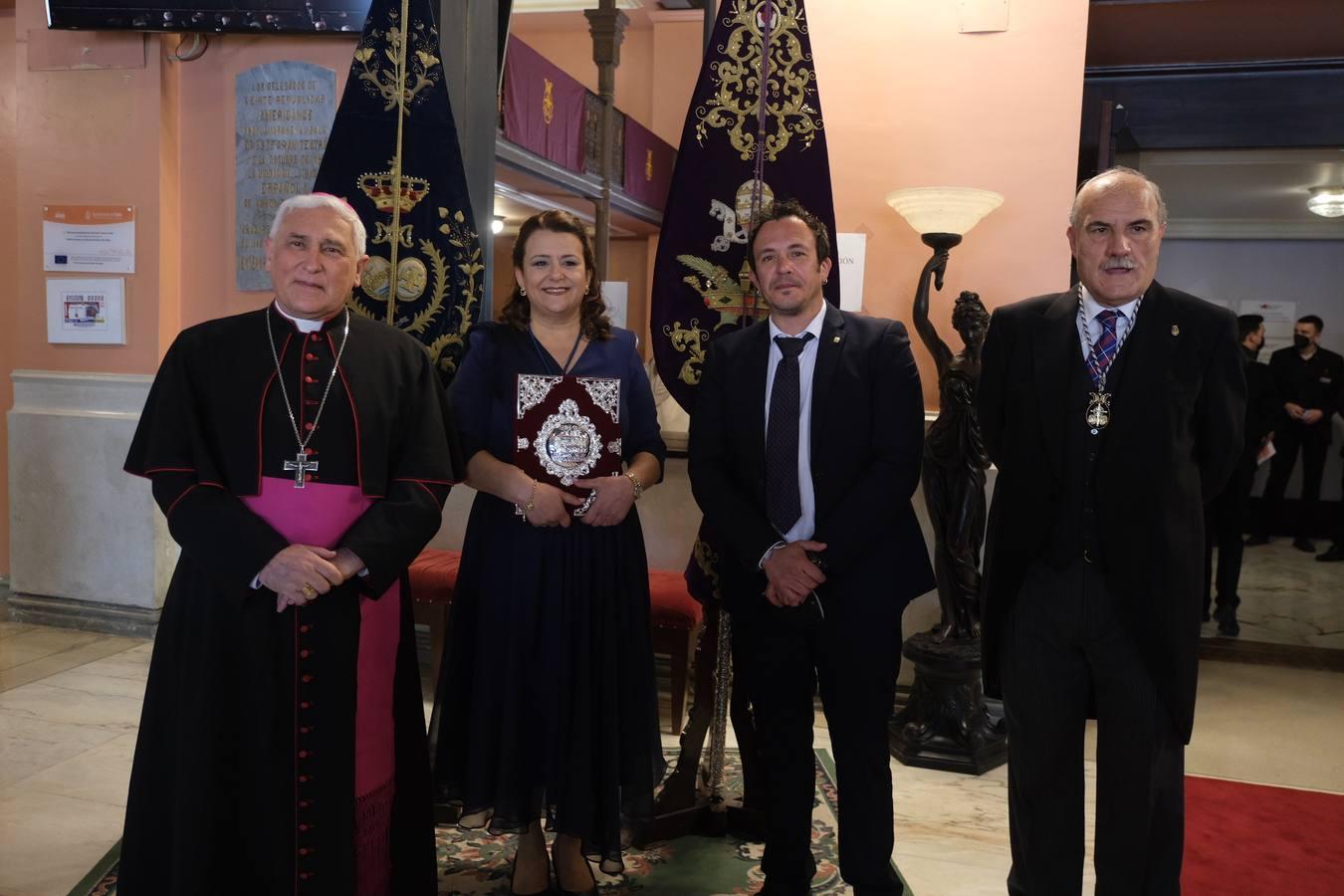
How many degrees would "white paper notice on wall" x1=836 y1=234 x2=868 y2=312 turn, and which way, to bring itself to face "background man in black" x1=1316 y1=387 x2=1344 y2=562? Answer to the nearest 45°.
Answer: approximately 135° to its left

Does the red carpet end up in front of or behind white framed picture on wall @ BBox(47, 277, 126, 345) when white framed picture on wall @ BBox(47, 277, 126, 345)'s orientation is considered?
in front

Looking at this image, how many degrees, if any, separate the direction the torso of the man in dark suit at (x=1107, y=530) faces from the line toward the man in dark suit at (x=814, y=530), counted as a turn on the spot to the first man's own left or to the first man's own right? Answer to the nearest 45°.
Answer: approximately 90° to the first man's own right

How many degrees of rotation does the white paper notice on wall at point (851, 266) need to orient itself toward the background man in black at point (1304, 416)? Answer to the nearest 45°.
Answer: approximately 135° to its left

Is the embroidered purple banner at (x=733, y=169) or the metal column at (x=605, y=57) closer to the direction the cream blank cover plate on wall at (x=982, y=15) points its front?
the embroidered purple banner

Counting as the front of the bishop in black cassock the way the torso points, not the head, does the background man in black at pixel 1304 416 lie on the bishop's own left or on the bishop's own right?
on the bishop's own left

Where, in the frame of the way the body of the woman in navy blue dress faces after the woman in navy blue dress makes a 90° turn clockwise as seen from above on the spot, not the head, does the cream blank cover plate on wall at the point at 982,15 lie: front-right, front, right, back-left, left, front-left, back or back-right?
back-right

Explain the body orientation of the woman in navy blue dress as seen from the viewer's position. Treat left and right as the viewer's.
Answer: facing the viewer

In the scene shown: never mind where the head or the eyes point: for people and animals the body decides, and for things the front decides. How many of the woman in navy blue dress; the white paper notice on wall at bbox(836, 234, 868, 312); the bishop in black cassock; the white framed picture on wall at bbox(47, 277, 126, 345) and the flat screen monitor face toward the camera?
5

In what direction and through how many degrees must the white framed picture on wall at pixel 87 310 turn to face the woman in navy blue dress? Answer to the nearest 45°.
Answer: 0° — it already faces them

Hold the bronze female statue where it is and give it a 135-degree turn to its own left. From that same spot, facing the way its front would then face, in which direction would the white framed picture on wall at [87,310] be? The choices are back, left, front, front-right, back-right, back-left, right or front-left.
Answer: left

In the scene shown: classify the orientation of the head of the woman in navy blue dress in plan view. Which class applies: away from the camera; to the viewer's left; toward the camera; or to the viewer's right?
toward the camera

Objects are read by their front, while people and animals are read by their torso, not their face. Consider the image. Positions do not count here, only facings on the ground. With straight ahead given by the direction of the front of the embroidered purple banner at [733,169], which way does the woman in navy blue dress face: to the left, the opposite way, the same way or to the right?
the same way

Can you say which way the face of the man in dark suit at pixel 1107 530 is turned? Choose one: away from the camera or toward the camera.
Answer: toward the camera

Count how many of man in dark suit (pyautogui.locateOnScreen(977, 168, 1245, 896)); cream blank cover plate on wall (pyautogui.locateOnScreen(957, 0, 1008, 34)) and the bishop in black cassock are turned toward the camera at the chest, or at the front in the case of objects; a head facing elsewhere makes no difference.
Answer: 3

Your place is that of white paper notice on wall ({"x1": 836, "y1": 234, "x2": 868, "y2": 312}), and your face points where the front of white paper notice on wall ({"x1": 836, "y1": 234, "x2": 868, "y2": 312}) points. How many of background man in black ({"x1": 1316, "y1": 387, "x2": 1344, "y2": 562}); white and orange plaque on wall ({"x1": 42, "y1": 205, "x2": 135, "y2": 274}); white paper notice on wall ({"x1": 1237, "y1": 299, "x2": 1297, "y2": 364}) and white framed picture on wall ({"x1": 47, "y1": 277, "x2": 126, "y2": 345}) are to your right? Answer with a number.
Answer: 2

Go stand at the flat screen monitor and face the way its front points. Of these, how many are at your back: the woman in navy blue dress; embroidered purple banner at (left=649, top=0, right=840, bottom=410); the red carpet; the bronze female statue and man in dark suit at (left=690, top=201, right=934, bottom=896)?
0

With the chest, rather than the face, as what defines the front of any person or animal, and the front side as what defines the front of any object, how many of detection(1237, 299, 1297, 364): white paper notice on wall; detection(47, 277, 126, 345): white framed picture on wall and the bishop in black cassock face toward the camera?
3

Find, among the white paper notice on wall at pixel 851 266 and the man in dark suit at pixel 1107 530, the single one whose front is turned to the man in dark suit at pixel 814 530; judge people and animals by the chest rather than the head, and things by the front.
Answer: the white paper notice on wall

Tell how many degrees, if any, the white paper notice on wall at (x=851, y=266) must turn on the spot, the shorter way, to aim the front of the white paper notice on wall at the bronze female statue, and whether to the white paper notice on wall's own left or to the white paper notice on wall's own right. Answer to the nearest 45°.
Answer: approximately 45° to the white paper notice on wall's own left
